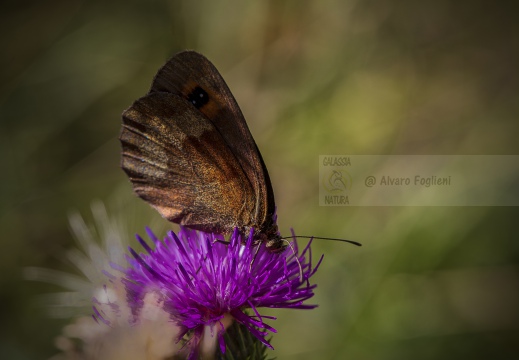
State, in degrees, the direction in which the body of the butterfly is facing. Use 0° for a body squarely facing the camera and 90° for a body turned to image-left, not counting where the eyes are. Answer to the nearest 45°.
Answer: approximately 270°
